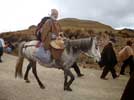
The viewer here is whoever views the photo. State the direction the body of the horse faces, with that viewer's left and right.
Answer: facing to the right of the viewer
